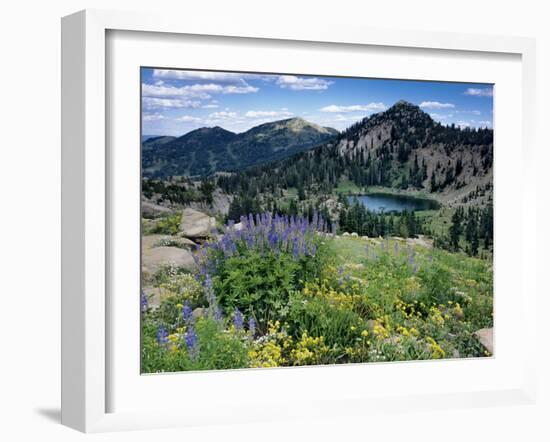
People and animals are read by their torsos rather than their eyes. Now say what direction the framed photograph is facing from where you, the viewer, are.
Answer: facing the viewer and to the right of the viewer
